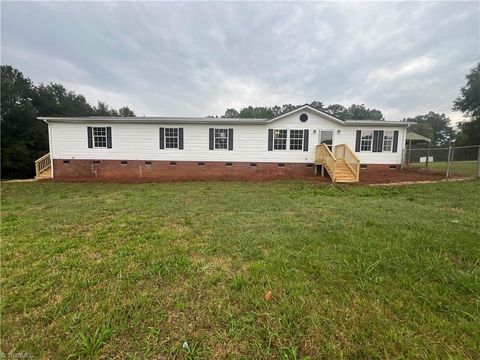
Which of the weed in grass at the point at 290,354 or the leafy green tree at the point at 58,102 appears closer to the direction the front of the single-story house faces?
the weed in grass

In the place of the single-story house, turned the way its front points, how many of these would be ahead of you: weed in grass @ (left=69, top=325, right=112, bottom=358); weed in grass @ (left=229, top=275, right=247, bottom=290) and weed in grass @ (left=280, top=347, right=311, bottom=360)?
3

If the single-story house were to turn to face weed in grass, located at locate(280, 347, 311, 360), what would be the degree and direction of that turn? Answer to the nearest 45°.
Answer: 0° — it already faces it

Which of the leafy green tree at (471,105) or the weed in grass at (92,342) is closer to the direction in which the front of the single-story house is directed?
the weed in grass

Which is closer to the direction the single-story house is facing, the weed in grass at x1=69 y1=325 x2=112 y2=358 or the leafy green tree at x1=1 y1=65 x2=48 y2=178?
the weed in grass

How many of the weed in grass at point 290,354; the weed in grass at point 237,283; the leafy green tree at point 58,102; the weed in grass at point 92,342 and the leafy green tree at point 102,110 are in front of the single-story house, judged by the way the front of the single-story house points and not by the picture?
3

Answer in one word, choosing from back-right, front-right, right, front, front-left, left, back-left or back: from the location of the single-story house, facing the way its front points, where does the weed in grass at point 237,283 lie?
front

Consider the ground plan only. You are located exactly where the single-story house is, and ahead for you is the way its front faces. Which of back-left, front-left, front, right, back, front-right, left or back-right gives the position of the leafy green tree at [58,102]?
back-right

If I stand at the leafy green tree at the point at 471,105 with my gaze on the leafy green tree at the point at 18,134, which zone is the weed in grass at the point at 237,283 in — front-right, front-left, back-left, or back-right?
front-left

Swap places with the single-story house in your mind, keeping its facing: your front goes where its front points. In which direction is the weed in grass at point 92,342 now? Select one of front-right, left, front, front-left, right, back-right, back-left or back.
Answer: front

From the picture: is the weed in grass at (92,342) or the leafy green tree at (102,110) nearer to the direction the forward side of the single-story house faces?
the weed in grass

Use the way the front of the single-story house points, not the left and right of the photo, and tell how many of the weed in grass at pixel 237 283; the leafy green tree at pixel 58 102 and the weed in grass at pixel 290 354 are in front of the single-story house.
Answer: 2

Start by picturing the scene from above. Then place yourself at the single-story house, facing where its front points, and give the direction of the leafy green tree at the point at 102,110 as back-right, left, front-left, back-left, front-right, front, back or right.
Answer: back-right

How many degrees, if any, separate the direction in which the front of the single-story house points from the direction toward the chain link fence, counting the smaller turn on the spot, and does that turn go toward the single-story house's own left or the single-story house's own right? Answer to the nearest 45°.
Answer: approximately 90° to the single-story house's own left

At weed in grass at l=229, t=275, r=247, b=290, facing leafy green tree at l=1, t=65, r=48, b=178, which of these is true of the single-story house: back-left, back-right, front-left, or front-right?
front-right

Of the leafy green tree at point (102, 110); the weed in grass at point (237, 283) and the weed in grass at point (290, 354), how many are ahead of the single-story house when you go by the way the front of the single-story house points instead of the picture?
2

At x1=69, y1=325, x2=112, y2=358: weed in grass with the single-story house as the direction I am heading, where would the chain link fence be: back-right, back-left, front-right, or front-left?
front-right

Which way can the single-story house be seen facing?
toward the camera

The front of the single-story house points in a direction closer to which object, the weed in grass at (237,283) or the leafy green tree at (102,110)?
the weed in grass

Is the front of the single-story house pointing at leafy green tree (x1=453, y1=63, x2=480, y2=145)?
no
